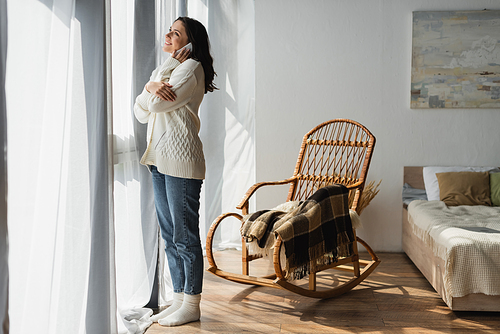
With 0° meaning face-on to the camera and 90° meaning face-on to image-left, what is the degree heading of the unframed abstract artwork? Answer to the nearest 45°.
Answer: approximately 0°

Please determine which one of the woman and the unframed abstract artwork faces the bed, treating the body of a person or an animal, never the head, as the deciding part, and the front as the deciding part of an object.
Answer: the unframed abstract artwork

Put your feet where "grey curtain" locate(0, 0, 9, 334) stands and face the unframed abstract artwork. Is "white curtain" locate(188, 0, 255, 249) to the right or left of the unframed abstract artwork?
left

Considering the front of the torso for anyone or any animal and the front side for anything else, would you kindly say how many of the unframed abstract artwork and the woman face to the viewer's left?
1

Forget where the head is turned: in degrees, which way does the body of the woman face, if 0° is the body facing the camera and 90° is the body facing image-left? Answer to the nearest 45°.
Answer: approximately 90°

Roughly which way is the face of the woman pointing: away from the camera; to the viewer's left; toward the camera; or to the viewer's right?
to the viewer's left

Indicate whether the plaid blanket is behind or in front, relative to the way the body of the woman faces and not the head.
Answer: behind

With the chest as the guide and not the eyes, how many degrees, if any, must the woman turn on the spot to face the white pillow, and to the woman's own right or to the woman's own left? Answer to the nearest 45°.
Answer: approximately 135° to the woman's own right

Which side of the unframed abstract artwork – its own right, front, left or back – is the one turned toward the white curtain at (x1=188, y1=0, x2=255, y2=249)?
right

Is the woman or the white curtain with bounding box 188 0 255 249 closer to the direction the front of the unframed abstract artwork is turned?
the woman
